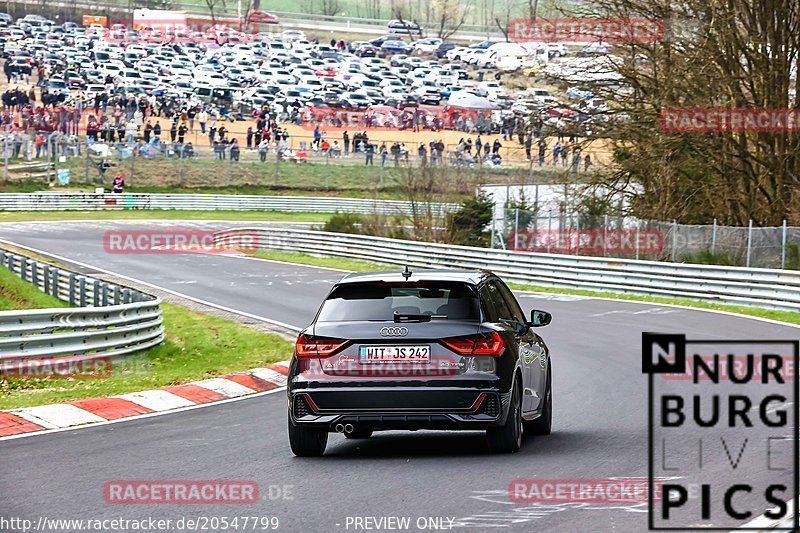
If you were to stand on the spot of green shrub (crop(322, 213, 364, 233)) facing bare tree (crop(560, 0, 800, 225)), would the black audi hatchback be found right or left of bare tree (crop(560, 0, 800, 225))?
right

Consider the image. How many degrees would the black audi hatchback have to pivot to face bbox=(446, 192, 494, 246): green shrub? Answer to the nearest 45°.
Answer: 0° — it already faces it

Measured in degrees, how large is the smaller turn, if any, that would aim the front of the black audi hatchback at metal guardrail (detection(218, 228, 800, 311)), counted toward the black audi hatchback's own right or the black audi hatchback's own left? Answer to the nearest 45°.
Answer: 0° — it already faces it

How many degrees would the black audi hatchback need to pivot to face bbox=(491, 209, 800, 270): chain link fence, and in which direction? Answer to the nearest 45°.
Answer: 0° — it already faces it

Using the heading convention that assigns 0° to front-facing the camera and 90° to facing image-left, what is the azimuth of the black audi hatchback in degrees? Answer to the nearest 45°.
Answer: approximately 180°

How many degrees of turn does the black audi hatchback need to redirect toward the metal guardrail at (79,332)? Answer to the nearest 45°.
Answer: approximately 45° to its left

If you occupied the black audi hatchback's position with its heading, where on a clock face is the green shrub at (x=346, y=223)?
The green shrub is roughly at 12 o'clock from the black audi hatchback.
